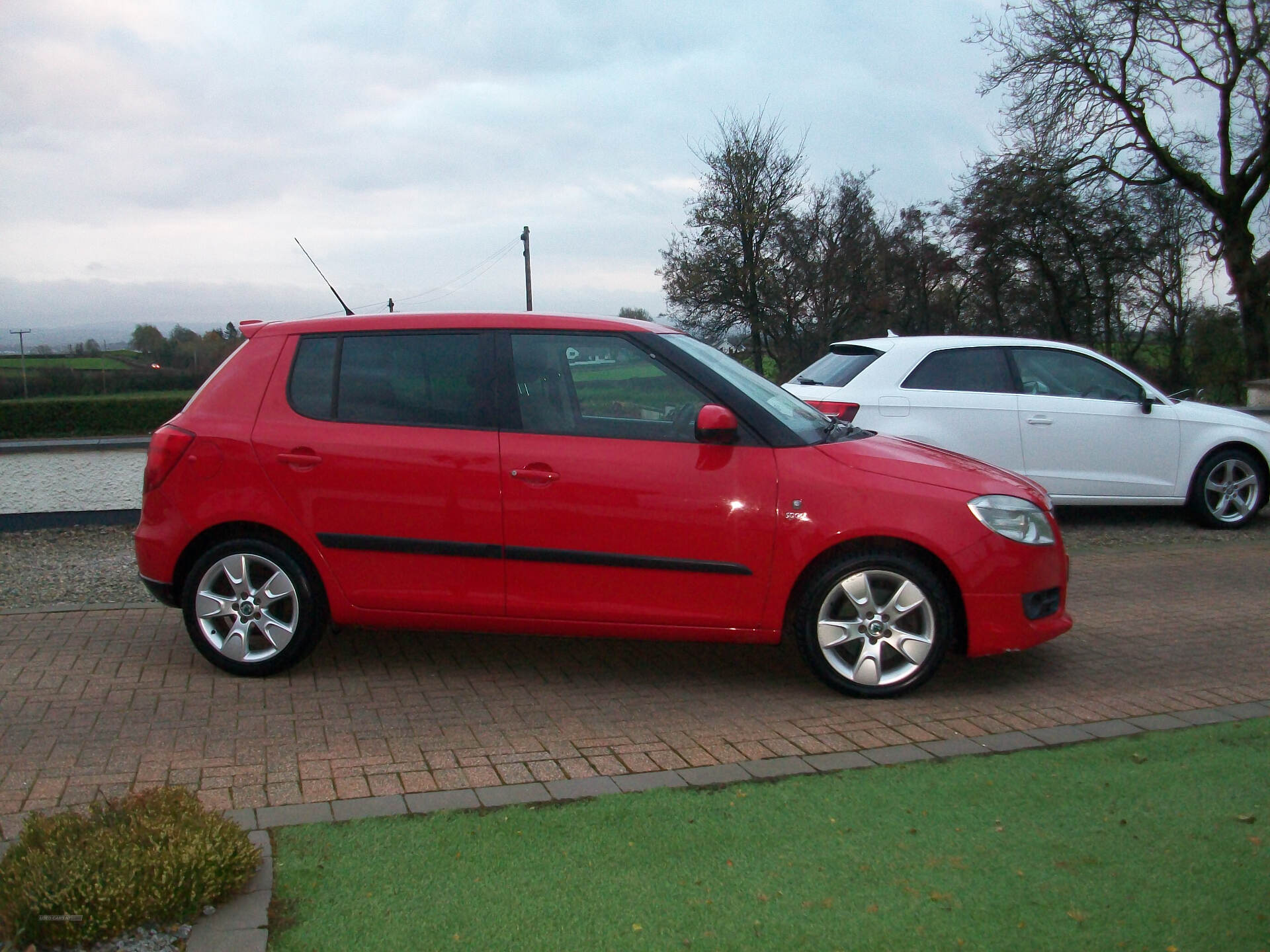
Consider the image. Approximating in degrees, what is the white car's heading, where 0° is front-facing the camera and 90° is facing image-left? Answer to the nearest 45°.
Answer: approximately 225°

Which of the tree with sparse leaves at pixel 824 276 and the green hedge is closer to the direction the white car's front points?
the tree with sparse leaves

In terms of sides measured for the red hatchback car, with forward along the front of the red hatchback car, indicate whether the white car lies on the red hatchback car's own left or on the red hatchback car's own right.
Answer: on the red hatchback car's own left

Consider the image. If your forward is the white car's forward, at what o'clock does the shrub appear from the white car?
The shrub is roughly at 5 o'clock from the white car.

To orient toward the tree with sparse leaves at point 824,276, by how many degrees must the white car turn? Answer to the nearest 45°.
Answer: approximately 45° to its left

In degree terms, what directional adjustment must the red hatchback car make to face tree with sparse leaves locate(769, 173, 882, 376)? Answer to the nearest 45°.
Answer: approximately 90° to its left

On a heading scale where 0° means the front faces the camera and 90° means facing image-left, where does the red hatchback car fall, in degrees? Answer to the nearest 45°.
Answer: approximately 270°
